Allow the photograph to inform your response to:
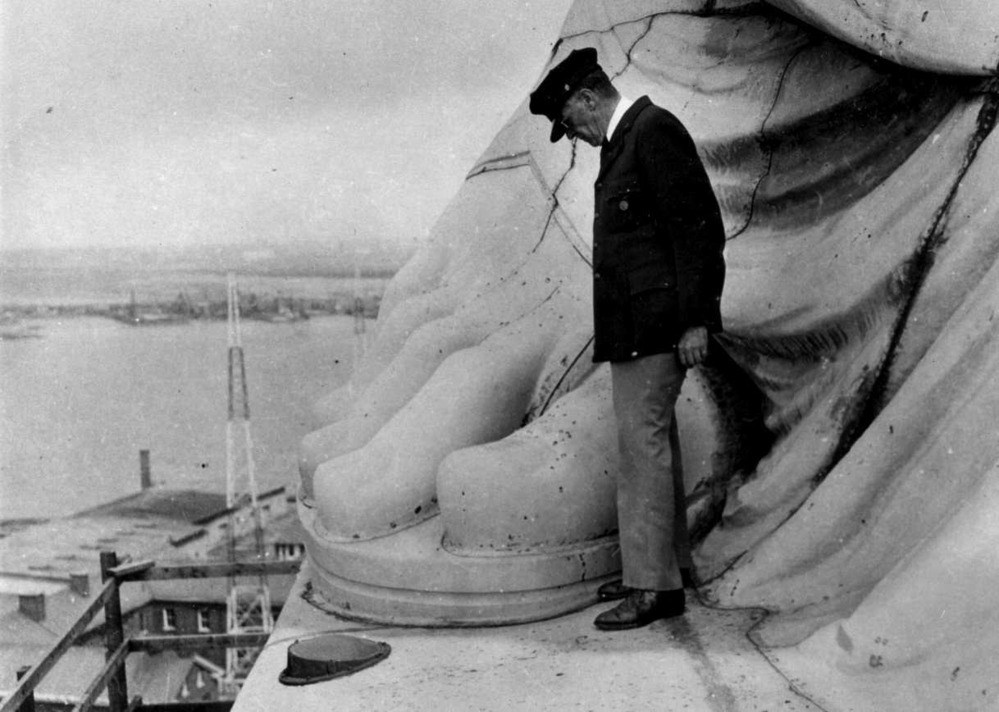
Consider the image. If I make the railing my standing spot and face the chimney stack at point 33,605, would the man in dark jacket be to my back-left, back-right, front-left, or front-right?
back-right

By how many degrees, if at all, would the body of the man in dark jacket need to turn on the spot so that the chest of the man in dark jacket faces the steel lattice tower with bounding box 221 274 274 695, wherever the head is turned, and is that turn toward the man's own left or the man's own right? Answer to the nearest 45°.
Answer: approximately 45° to the man's own right

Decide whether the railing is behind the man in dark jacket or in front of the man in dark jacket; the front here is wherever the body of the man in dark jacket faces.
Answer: in front

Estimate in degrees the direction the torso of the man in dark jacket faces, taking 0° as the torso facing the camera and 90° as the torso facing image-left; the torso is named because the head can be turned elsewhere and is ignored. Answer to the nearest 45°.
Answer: approximately 90°

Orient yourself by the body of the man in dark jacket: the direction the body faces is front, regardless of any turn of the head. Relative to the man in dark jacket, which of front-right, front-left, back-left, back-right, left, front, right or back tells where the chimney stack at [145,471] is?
front-right

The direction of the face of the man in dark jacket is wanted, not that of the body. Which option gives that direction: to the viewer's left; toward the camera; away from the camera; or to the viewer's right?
to the viewer's left
